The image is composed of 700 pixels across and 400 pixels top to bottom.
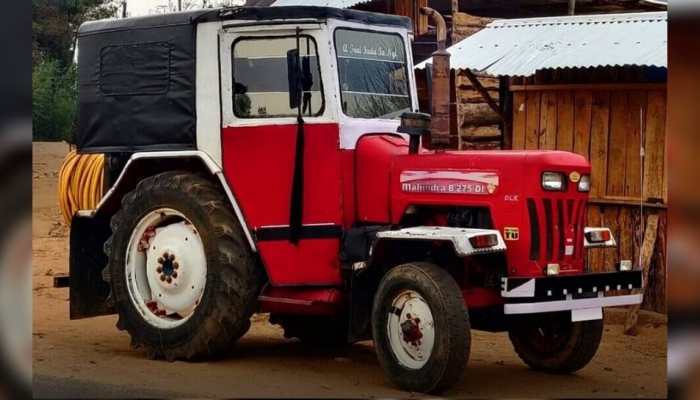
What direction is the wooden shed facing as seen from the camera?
toward the camera

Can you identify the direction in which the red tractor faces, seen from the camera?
facing the viewer and to the right of the viewer

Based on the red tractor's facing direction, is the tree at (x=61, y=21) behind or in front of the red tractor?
behind

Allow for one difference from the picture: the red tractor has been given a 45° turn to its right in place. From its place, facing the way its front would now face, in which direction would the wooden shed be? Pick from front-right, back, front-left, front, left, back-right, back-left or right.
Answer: back-left
